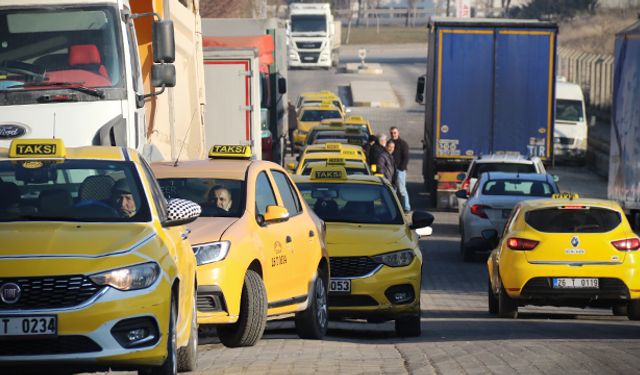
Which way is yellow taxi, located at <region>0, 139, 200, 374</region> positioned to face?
toward the camera

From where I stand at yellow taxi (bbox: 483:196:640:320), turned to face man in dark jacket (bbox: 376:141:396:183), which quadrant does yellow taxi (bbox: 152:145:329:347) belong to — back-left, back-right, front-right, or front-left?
back-left

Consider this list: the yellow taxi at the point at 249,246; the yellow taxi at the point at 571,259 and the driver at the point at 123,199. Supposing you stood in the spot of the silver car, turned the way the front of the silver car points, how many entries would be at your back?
3

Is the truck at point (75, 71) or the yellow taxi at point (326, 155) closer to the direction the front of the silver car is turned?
the yellow taxi

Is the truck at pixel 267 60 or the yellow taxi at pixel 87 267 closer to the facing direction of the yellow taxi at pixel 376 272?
the yellow taxi

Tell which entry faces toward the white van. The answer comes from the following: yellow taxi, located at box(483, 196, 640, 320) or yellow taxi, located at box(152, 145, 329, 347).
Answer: yellow taxi, located at box(483, 196, 640, 320)

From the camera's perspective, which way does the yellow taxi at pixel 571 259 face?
away from the camera

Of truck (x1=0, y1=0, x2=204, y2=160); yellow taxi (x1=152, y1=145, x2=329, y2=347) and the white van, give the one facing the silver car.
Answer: the white van

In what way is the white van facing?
toward the camera

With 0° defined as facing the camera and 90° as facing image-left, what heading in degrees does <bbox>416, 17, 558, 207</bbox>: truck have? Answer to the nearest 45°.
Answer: approximately 180°

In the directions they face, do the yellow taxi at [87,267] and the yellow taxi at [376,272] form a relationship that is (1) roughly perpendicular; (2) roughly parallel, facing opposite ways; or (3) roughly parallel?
roughly parallel

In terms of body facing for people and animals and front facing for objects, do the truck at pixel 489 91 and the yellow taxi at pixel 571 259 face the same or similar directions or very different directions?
same or similar directions

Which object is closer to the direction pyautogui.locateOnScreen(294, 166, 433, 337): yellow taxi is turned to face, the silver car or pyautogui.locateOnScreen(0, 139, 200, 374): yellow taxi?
the yellow taxi

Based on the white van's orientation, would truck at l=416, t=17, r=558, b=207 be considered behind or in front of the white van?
in front

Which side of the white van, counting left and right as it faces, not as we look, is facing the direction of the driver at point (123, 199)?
front

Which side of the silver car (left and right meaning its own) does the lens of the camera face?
back
